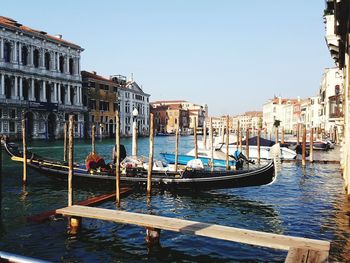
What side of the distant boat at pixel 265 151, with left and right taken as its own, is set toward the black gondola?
right

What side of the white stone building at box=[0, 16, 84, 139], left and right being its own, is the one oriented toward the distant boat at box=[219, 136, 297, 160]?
front

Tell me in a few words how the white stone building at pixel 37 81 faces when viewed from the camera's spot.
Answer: facing the viewer and to the right of the viewer

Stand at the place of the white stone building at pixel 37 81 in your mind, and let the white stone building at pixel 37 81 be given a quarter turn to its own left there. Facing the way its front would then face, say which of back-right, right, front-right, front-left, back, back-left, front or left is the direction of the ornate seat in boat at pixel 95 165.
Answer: back-right

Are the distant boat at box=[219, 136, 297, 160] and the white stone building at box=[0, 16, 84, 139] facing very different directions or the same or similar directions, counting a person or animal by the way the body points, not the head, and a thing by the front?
same or similar directions

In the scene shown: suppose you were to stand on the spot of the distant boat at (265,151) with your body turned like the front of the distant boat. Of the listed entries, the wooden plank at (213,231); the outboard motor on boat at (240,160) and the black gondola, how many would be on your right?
3

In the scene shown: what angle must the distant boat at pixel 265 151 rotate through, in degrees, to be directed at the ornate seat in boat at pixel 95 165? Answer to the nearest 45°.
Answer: approximately 135° to its right

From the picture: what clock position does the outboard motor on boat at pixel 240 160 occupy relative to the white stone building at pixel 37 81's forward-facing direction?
The outboard motor on boat is roughly at 1 o'clock from the white stone building.
